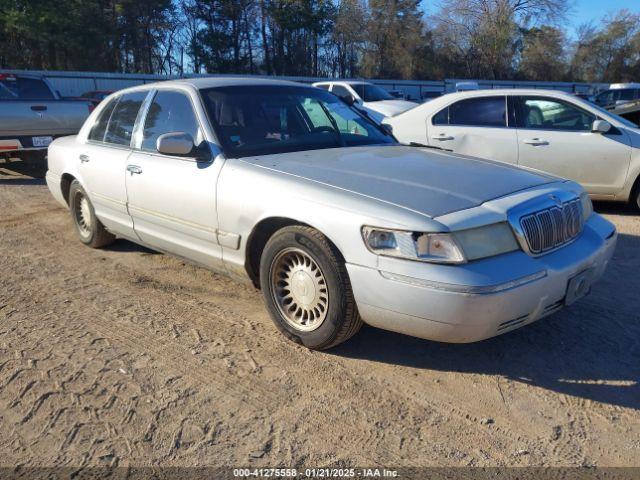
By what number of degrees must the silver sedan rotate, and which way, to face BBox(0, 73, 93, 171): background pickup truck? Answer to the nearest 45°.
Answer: approximately 180°

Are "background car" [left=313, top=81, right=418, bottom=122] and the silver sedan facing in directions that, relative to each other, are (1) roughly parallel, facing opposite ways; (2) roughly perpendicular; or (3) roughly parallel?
roughly parallel

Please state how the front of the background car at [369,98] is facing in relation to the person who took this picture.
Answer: facing the viewer and to the right of the viewer

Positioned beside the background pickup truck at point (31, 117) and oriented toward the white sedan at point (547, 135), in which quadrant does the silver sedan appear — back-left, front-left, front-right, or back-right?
front-right

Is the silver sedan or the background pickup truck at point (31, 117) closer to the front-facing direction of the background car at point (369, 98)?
the silver sedan

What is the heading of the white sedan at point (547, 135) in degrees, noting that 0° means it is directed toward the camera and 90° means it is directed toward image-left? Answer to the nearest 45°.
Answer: approximately 270°

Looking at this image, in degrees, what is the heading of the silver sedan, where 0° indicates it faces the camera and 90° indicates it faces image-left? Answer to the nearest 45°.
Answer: approximately 315°

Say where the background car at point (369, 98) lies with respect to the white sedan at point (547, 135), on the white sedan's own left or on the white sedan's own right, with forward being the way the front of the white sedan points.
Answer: on the white sedan's own left

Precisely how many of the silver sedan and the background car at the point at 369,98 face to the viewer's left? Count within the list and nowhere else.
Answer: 0

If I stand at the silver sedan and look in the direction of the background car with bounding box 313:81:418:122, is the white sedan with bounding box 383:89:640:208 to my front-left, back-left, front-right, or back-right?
front-right

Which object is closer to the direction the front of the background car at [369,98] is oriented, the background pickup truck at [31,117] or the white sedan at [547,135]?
the white sedan

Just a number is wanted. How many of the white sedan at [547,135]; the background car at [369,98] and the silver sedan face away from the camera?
0
